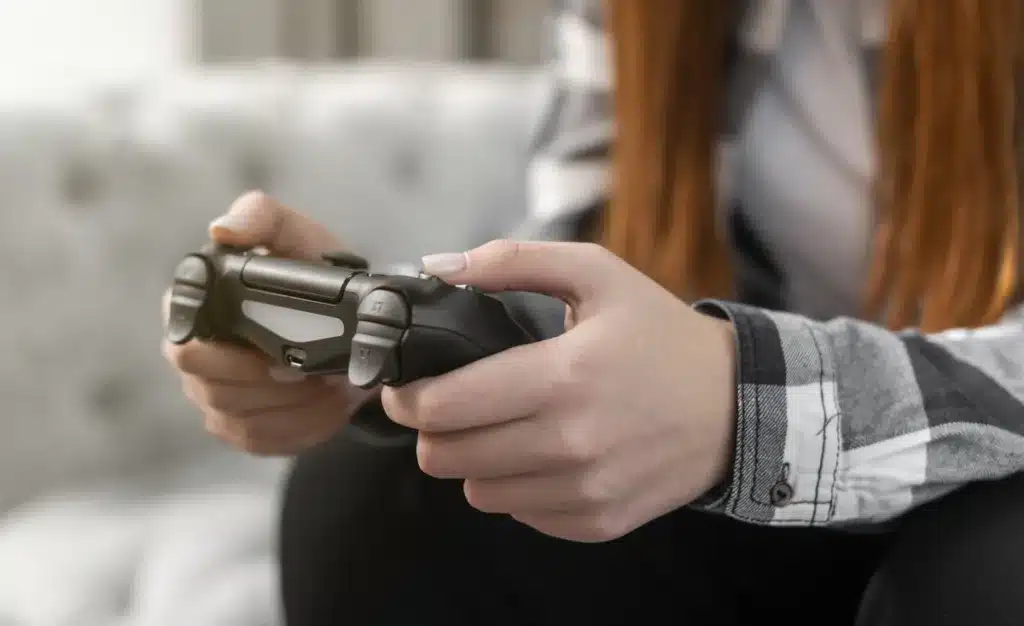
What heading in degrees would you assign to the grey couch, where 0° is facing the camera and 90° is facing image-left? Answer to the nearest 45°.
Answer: approximately 0°

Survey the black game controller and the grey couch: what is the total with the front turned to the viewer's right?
0

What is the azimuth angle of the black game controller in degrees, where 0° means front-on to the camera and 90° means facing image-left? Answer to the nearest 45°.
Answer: approximately 45°
